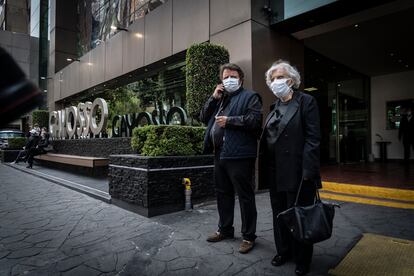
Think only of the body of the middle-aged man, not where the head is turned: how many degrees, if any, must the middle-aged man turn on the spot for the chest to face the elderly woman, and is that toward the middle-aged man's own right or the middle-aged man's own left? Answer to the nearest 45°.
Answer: approximately 90° to the middle-aged man's own left

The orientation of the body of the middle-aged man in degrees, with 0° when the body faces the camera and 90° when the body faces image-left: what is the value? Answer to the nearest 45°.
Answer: approximately 45°

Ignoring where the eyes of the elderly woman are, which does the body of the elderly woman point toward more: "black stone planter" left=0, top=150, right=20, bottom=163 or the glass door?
the black stone planter

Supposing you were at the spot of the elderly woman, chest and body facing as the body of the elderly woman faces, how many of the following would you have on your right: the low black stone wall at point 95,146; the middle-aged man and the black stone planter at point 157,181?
3

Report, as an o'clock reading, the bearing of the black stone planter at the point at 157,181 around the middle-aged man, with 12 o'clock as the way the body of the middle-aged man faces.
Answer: The black stone planter is roughly at 3 o'clock from the middle-aged man.

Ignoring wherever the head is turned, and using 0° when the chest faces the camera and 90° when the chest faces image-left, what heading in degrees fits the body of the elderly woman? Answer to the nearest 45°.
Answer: approximately 45°

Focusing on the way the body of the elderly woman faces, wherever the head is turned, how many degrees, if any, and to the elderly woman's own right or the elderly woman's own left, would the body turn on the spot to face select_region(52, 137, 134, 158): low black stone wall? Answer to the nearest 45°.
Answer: approximately 90° to the elderly woman's own right

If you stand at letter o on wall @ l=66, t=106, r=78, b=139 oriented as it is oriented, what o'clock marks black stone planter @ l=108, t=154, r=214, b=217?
The black stone planter is roughly at 10 o'clock from the letter o on wall.

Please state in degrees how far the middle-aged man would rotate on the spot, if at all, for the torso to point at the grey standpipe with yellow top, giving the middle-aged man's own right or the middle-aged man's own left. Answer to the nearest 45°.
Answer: approximately 90° to the middle-aged man's own right

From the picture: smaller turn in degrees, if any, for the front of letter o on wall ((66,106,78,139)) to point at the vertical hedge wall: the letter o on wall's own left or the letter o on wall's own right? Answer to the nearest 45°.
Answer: approximately 45° to the letter o on wall's own left
